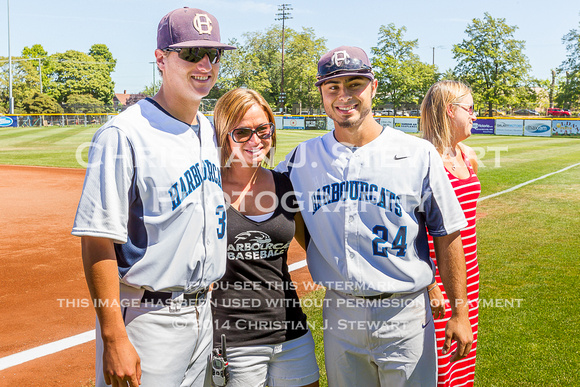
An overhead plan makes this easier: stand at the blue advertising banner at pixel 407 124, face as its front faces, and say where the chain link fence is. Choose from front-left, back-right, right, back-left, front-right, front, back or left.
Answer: right

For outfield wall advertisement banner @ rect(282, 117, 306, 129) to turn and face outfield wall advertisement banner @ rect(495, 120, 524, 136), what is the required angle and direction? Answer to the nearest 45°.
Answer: approximately 45° to its left

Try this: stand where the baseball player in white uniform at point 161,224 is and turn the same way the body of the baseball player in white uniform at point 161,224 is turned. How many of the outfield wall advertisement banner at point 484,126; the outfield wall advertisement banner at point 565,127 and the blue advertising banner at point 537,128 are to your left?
3

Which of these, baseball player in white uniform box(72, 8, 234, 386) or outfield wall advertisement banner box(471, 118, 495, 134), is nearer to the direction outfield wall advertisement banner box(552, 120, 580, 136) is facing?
the baseball player in white uniform

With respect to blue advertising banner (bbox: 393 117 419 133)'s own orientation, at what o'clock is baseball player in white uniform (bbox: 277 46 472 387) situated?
The baseball player in white uniform is roughly at 12 o'clock from the blue advertising banner.

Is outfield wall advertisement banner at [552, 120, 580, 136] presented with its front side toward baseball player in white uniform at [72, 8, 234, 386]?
yes

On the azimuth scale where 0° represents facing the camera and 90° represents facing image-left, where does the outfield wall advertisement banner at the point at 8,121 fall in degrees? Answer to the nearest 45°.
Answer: approximately 0°

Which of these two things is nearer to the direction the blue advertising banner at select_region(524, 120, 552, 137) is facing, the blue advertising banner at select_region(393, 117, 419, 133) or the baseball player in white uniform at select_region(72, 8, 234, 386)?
the baseball player in white uniform

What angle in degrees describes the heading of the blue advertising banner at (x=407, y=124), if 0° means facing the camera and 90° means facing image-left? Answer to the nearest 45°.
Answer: approximately 0°

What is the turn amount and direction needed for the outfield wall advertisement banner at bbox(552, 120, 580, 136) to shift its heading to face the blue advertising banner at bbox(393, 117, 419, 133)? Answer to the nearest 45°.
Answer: approximately 90° to its right

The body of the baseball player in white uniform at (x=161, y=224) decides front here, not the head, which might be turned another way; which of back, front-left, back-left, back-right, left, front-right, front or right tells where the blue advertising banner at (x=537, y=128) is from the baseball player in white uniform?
left
